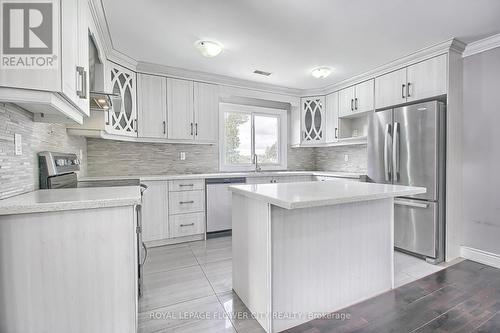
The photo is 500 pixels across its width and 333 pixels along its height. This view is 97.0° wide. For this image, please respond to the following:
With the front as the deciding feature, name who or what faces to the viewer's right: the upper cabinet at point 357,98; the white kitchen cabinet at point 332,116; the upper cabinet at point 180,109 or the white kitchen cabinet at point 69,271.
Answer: the white kitchen cabinet at point 69,271

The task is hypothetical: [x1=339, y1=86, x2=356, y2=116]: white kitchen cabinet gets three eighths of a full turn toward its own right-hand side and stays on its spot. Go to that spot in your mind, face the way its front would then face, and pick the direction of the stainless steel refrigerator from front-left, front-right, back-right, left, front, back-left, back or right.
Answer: back-right

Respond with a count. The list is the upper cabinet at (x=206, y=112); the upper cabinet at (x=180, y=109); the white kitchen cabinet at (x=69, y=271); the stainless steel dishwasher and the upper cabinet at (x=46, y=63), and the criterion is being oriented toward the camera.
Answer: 3

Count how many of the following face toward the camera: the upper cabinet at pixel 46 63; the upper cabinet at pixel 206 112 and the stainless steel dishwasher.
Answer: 2

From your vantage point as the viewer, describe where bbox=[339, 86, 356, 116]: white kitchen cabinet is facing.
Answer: facing the viewer and to the left of the viewer

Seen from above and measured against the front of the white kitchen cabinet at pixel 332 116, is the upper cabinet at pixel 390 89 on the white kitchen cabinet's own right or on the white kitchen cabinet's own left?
on the white kitchen cabinet's own left

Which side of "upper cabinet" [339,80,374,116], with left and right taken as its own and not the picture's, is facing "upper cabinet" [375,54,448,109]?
left

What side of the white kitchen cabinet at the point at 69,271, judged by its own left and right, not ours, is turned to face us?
right

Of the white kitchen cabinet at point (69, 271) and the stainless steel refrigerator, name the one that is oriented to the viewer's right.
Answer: the white kitchen cabinet

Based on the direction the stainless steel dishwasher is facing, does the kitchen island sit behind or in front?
in front

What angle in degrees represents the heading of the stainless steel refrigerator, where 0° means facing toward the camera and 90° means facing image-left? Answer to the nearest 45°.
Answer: approximately 45°

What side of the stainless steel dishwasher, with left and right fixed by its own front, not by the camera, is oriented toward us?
front

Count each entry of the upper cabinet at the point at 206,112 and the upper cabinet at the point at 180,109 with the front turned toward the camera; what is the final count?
2

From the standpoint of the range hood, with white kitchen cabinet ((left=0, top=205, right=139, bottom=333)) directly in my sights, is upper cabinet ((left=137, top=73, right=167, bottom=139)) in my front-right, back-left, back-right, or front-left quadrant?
back-left

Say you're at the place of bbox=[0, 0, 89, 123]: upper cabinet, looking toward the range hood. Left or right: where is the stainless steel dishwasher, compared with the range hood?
right

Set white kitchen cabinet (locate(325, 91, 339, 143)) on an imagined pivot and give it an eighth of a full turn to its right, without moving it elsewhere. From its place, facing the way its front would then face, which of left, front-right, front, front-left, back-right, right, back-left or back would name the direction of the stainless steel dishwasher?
front-left

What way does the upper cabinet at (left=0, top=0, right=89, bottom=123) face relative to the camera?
to the viewer's right
